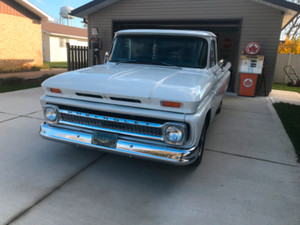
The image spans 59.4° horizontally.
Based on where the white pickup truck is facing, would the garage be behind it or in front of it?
behind

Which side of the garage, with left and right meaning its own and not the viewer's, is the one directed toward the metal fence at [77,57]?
right

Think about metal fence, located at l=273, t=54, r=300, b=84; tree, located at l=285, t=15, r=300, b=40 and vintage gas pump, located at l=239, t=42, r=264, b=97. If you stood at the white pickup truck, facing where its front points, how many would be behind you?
3

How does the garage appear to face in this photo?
toward the camera

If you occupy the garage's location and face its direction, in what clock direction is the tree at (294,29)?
The tree is roughly at 7 o'clock from the garage.

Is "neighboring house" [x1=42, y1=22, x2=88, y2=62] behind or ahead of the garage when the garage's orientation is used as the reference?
behind

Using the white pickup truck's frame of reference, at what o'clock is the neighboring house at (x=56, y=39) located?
The neighboring house is roughly at 4 o'clock from the white pickup truck.

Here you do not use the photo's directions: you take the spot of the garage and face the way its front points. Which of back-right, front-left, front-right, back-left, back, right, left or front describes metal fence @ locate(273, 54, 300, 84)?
back-left

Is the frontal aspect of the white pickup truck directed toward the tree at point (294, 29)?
no

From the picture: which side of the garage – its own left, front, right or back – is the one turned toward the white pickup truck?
front

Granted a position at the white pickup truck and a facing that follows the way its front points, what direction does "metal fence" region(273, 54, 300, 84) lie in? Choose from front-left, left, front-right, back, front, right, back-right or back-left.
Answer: back

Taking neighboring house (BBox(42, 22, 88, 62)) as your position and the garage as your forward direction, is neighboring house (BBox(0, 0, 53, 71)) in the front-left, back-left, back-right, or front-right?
front-right

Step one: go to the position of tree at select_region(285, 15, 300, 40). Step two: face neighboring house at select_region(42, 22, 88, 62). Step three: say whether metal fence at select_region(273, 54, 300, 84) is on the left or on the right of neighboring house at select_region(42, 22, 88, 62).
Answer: left

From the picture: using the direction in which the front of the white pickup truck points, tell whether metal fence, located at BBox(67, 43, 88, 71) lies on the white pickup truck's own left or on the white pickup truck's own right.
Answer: on the white pickup truck's own right

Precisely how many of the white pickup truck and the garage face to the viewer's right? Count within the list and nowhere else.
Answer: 0

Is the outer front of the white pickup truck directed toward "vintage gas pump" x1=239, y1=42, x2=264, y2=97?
no

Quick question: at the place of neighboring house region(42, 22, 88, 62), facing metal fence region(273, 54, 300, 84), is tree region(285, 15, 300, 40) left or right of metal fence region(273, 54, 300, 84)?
left
